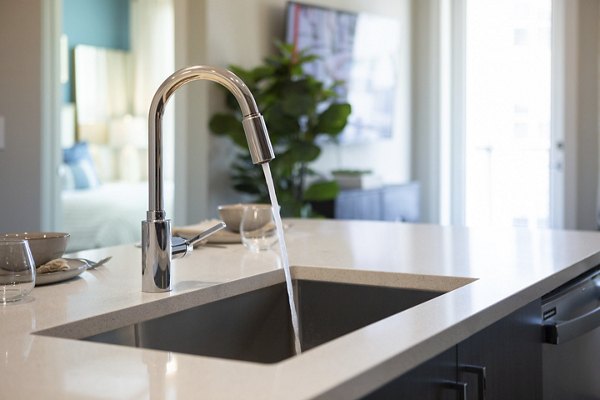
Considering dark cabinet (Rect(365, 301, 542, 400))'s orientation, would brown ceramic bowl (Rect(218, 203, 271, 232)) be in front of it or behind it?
behind

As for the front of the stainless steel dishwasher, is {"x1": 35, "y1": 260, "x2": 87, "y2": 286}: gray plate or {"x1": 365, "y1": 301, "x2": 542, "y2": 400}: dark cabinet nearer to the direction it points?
the dark cabinet

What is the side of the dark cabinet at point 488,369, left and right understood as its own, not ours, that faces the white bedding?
back

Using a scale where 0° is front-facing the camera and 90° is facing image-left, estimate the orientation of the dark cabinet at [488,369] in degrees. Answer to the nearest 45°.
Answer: approximately 315°

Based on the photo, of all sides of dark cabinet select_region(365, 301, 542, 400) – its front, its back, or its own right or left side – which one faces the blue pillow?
back

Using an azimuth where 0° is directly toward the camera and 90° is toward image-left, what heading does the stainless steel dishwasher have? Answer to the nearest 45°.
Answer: approximately 315°

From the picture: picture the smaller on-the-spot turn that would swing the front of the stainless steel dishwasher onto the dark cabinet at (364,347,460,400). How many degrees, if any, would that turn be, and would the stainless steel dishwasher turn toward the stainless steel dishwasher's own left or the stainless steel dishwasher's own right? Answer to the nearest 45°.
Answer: approximately 45° to the stainless steel dishwasher's own right

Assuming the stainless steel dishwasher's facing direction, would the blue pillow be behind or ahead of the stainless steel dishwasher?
behind

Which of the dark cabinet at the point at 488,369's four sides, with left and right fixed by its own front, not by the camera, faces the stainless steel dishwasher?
left

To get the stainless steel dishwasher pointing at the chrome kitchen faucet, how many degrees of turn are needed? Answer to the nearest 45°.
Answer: approximately 90° to its right

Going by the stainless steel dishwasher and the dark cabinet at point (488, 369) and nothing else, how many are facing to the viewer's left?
0

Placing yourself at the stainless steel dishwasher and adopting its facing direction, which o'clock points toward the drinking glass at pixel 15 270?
The drinking glass is roughly at 3 o'clock from the stainless steel dishwasher.
